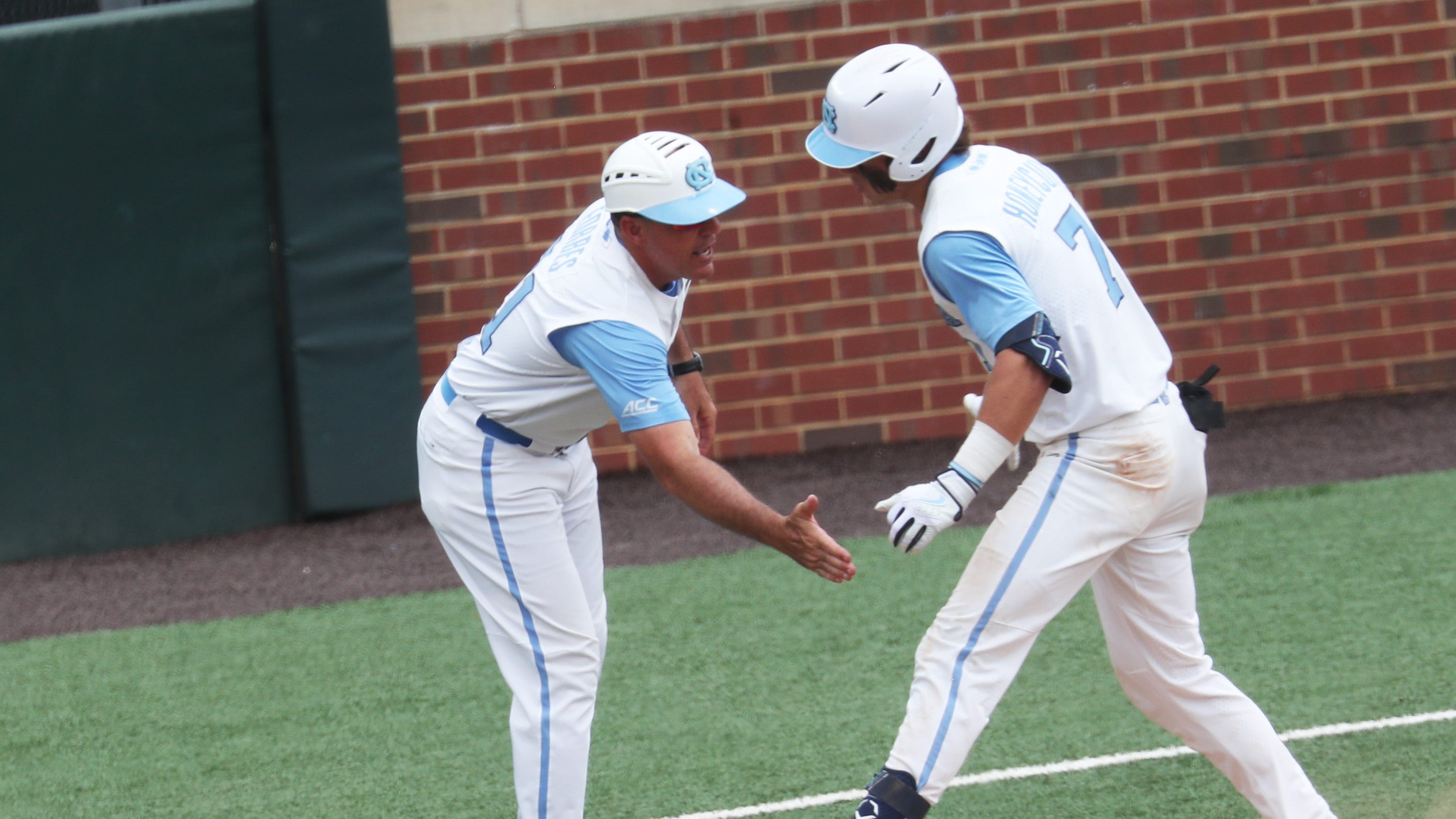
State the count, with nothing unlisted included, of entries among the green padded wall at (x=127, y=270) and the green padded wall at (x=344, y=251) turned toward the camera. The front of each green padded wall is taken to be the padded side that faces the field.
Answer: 2

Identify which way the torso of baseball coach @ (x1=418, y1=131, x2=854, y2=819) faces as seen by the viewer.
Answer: to the viewer's right

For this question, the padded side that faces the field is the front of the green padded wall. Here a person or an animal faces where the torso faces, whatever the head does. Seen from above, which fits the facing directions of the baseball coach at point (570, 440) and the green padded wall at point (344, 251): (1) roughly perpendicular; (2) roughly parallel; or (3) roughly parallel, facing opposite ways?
roughly perpendicular

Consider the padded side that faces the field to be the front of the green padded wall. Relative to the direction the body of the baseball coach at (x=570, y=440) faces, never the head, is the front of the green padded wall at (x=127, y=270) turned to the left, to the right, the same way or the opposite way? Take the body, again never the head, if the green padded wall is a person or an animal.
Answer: to the right

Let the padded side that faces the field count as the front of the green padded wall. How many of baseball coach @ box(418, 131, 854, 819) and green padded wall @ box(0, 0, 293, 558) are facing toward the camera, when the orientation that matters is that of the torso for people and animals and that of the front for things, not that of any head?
1

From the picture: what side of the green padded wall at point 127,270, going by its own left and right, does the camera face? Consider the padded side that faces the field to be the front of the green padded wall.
front

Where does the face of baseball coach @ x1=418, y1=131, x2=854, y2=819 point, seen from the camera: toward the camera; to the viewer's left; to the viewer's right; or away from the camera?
to the viewer's right

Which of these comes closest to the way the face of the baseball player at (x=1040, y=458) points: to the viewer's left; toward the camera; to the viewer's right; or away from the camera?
to the viewer's left

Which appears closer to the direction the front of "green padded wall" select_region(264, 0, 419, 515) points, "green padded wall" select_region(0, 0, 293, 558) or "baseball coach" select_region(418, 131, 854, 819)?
the baseball coach
